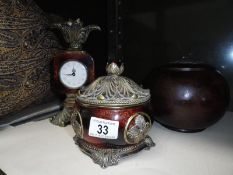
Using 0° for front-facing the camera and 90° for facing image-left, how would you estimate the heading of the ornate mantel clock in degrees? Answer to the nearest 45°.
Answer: approximately 0°

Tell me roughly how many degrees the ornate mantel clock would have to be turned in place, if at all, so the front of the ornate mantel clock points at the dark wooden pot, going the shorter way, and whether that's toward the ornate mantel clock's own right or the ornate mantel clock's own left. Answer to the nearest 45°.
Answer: approximately 45° to the ornate mantel clock's own left
